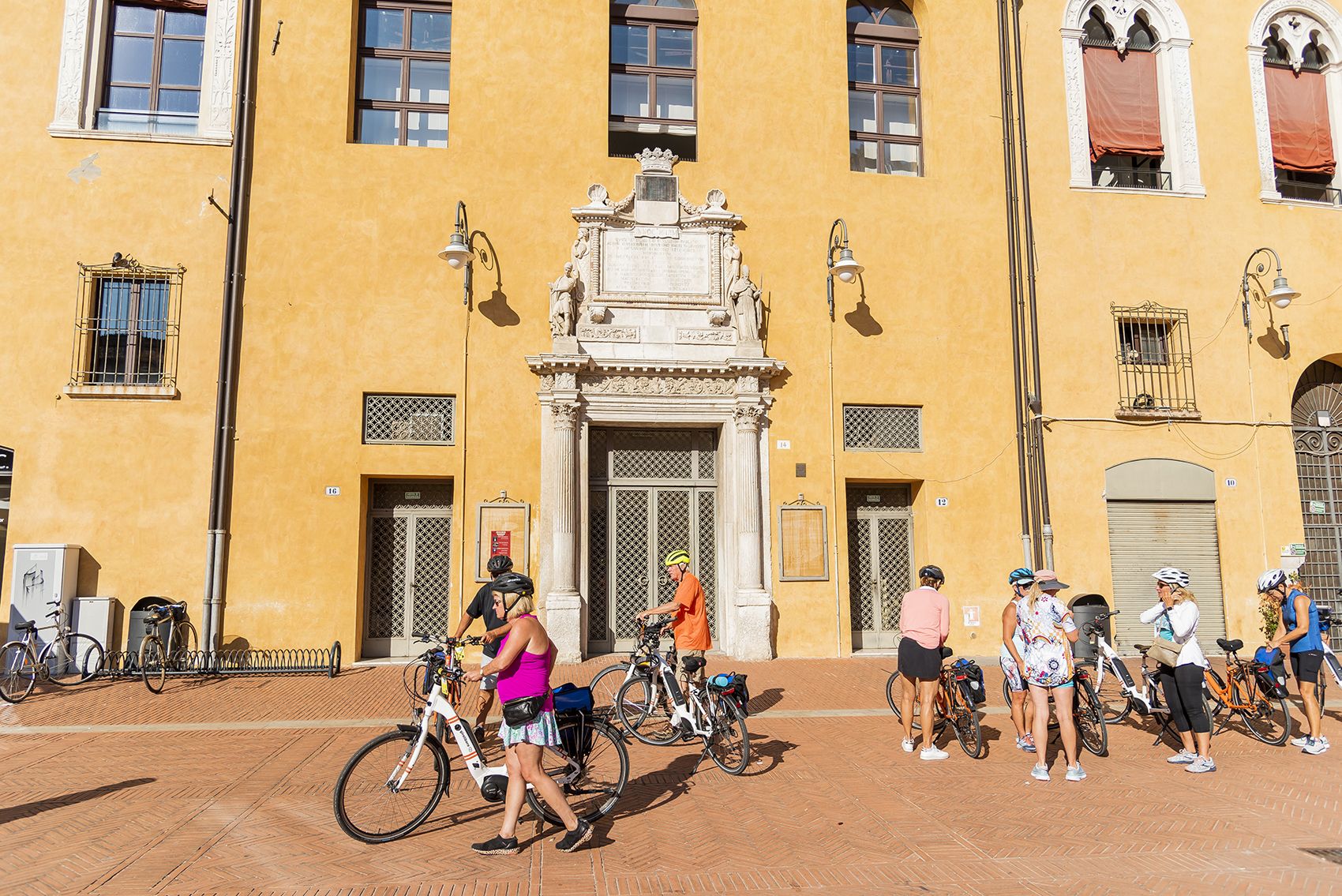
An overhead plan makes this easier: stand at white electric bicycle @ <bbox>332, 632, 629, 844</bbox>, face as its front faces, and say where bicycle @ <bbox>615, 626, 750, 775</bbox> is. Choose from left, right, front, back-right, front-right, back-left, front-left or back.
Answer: back-right

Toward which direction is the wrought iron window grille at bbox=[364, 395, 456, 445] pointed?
toward the camera

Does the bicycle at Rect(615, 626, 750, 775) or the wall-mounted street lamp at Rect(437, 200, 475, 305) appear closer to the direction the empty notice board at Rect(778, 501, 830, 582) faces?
the bicycle

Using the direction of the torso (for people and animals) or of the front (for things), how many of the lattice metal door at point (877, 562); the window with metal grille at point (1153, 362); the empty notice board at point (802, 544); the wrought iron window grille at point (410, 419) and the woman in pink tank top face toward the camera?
4

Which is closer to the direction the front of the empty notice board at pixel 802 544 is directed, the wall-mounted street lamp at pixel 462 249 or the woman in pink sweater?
the woman in pink sweater

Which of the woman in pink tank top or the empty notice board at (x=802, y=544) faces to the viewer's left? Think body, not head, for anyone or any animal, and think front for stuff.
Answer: the woman in pink tank top

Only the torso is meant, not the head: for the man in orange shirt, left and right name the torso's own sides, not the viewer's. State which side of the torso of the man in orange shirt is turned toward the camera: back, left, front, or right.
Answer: left

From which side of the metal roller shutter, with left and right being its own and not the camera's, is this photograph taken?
front

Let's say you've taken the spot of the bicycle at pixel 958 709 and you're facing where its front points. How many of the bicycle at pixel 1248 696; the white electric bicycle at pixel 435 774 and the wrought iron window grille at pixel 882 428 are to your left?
1

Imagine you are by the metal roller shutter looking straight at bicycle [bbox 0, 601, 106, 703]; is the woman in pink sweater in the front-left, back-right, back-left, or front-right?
front-left

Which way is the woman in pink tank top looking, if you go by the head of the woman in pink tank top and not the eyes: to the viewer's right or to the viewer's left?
to the viewer's left

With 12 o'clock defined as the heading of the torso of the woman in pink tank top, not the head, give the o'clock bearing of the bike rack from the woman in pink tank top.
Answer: The bike rack is roughly at 2 o'clock from the woman in pink tank top.

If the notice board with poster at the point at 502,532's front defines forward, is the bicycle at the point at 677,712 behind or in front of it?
in front

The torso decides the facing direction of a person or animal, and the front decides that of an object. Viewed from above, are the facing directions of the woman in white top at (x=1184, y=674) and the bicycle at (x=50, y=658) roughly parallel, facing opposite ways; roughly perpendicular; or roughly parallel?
roughly perpendicular

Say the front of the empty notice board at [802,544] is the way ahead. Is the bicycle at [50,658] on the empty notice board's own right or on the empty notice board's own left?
on the empty notice board's own right

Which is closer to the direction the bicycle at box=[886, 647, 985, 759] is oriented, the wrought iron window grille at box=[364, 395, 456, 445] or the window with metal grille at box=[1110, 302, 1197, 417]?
the wrought iron window grille

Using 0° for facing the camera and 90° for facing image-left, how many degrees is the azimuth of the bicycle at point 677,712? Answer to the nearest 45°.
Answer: approximately 135°
